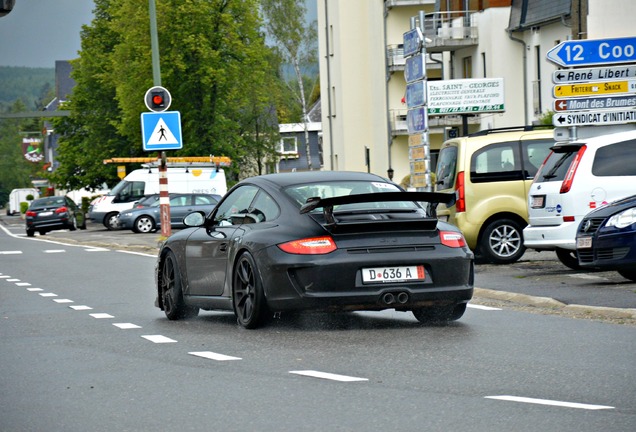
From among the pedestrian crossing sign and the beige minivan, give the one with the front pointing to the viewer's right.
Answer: the beige minivan

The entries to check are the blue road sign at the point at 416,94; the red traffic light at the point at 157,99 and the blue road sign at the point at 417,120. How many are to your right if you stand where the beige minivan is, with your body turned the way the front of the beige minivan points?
0

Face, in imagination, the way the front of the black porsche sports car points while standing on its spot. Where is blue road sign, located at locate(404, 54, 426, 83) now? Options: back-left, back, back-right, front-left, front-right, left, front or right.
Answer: front-right

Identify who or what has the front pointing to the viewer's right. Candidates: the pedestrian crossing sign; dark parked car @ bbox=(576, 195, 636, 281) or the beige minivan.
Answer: the beige minivan

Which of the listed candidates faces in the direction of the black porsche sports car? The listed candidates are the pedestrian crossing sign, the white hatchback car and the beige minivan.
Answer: the pedestrian crossing sign

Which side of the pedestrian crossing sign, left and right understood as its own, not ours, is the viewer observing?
front

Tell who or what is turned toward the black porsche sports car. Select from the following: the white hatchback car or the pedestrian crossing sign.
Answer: the pedestrian crossing sign

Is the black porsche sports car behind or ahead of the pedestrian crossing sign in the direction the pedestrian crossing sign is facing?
ahead

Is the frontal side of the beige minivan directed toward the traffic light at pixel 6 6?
no

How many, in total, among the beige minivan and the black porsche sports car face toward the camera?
0

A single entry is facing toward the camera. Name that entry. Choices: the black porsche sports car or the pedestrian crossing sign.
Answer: the pedestrian crossing sign

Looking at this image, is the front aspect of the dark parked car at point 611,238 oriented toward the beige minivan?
no

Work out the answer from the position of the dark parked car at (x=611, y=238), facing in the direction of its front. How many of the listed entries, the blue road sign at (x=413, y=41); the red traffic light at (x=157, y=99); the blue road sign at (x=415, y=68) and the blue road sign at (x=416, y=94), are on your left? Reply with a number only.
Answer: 0
